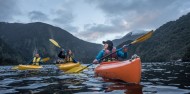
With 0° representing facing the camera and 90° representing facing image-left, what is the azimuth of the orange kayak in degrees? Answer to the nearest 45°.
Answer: approximately 315°
